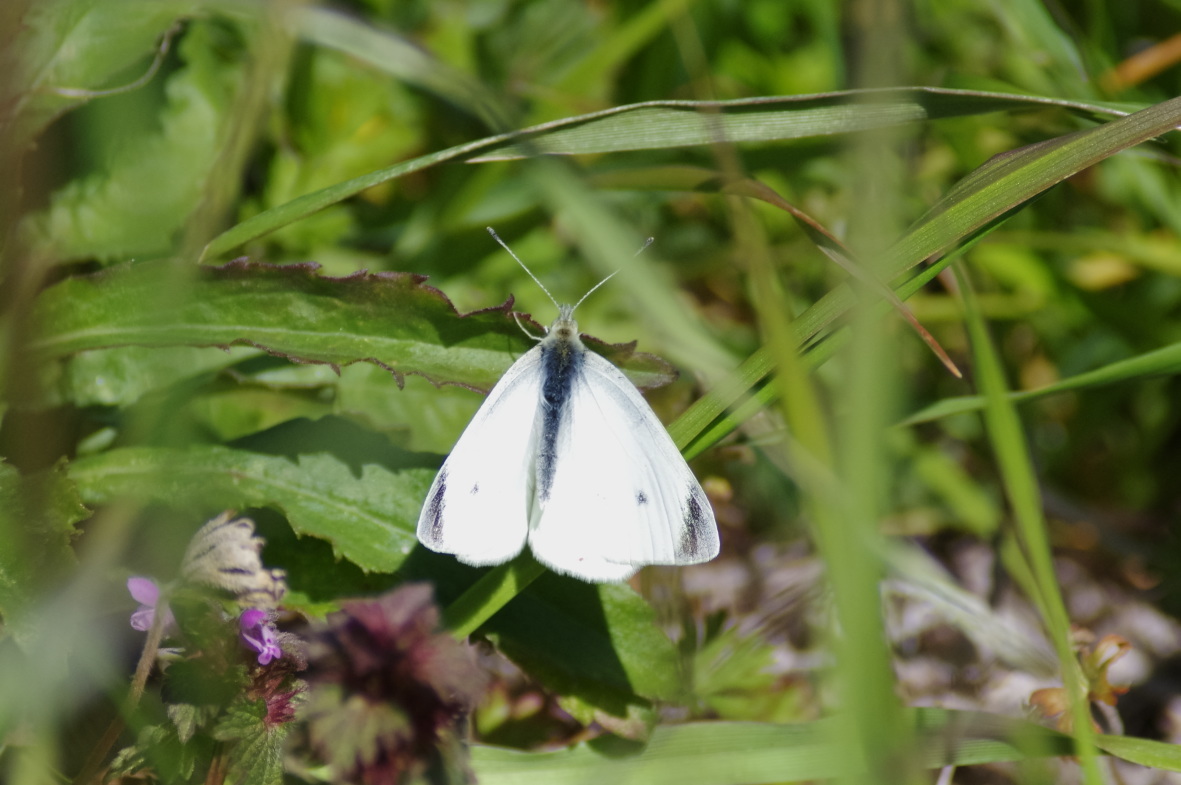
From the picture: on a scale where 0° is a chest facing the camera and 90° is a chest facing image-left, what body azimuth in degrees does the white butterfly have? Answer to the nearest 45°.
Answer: approximately 180°

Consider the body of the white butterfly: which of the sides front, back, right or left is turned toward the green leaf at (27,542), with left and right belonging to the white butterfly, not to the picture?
left

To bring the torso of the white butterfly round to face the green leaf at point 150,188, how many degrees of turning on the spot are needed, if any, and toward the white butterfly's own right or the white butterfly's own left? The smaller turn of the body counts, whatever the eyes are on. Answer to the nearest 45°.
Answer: approximately 45° to the white butterfly's own left

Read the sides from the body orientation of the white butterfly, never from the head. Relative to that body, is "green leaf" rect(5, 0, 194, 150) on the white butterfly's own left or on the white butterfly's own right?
on the white butterfly's own left
